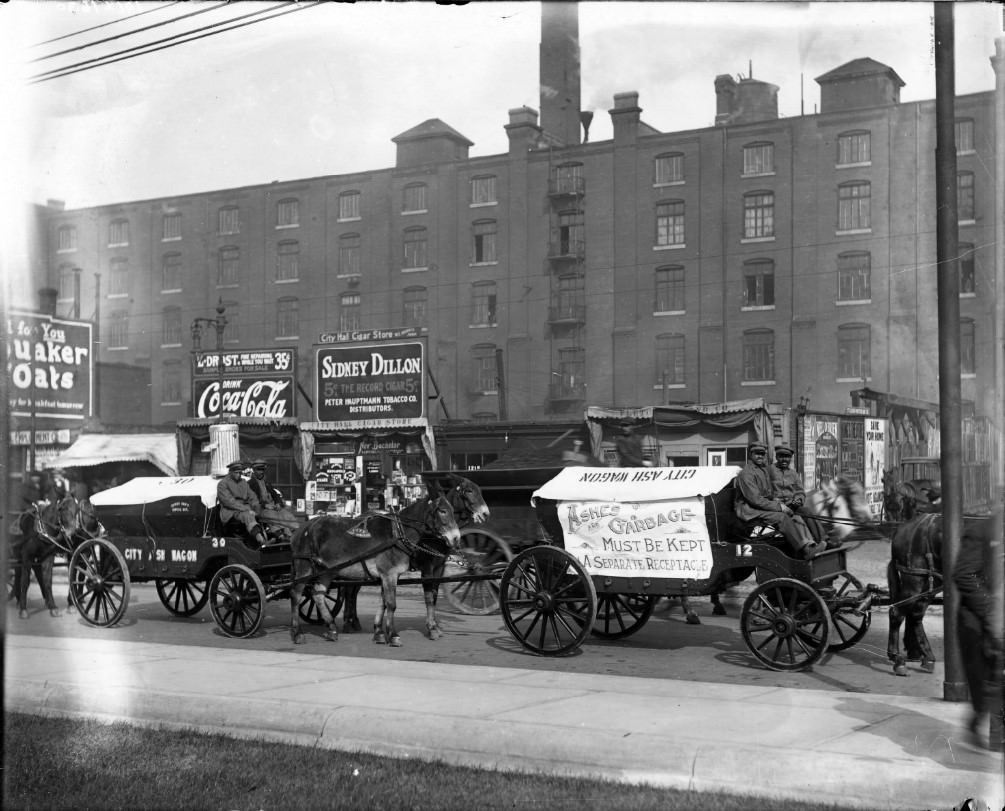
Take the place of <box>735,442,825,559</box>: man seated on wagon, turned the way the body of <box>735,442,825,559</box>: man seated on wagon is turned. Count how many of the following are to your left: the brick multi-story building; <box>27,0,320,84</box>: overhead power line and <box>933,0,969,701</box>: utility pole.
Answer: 1

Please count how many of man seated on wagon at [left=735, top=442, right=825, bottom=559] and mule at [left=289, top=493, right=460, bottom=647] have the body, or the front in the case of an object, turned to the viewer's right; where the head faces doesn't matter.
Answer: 2

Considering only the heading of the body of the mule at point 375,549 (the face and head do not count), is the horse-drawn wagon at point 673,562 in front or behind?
in front

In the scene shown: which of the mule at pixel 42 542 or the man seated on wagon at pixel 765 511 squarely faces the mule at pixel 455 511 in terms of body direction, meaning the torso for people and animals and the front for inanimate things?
the mule at pixel 42 542

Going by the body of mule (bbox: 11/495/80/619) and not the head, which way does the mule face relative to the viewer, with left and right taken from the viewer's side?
facing the viewer and to the right of the viewer

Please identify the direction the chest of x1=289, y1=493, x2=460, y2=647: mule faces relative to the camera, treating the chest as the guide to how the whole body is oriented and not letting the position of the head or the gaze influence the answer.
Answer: to the viewer's right

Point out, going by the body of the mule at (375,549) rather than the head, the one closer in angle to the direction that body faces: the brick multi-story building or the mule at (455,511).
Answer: the mule

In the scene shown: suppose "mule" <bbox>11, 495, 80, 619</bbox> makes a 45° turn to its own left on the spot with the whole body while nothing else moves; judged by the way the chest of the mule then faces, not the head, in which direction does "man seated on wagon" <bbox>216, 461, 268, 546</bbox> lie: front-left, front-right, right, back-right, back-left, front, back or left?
front-right

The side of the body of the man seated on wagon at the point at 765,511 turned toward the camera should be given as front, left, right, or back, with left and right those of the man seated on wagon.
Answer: right
